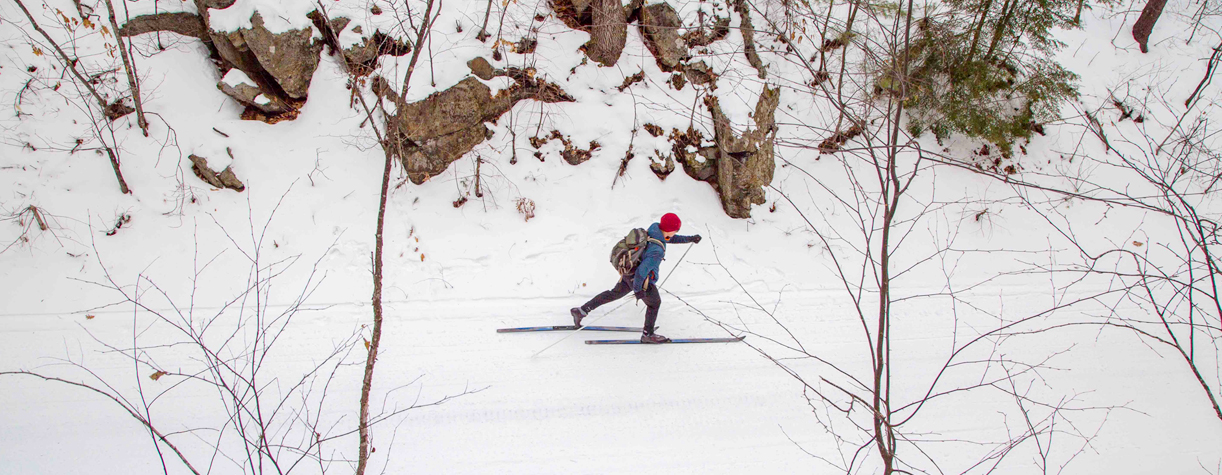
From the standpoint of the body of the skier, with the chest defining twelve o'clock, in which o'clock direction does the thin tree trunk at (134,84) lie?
The thin tree trunk is roughly at 6 o'clock from the skier.

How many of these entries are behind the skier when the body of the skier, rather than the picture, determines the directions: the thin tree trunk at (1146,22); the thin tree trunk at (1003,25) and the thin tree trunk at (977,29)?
0

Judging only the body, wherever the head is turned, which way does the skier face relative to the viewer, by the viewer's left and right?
facing to the right of the viewer

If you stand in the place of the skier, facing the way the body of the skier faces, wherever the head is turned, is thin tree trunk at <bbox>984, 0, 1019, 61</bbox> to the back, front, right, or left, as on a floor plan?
front

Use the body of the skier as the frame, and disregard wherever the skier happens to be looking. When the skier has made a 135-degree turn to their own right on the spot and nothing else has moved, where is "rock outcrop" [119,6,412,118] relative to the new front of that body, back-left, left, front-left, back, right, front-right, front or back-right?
front-right

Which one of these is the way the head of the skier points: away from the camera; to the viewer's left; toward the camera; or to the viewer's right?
to the viewer's right

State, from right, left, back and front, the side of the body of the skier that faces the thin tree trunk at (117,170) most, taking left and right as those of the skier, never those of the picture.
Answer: back

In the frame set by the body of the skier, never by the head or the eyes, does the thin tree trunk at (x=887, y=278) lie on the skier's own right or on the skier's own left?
on the skier's own right
